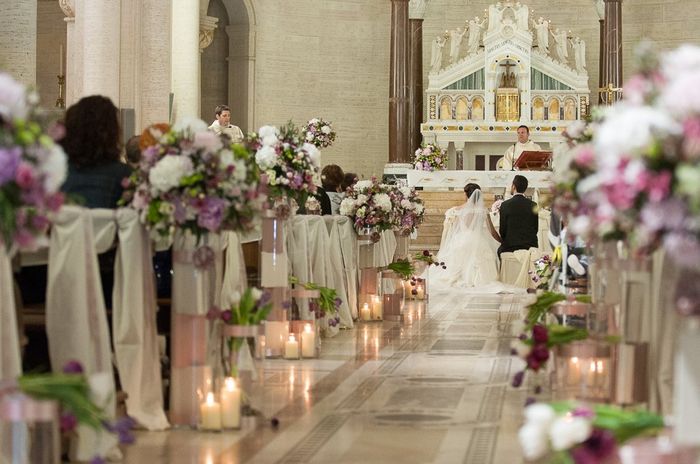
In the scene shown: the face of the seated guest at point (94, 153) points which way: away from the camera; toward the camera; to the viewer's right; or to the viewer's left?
away from the camera

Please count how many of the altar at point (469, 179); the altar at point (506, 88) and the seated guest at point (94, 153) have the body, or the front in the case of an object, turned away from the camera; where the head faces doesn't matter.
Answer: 1

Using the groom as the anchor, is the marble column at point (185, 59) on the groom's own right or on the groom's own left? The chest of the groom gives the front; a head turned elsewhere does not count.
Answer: on the groom's own left

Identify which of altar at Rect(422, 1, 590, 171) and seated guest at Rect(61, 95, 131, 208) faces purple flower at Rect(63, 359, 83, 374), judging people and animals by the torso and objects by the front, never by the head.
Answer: the altar

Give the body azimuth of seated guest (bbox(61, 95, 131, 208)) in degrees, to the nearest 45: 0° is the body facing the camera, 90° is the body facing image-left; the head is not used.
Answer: approximately 180°

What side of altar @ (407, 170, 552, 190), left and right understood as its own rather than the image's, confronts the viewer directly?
front

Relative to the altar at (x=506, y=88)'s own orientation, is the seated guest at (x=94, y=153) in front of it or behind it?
in front

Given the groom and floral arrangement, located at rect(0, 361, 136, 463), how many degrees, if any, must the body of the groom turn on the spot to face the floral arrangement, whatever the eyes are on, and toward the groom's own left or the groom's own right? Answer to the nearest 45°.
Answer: approximately 180°

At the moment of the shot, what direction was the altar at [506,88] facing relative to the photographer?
facing the viewer

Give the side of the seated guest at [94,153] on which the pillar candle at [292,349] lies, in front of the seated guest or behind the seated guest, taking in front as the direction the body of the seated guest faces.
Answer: in front

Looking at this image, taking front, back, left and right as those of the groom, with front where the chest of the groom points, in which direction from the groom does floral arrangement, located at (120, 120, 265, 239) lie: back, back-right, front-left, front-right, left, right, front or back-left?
back

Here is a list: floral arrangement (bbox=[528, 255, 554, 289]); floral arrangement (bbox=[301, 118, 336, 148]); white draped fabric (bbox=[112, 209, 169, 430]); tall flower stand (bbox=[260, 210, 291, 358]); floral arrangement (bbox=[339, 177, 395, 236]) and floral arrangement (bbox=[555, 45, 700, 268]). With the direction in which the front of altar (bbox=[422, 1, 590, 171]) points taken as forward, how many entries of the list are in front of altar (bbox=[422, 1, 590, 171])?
6

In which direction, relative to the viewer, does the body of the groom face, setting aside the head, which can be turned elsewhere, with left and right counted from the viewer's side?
facing away from the viewer

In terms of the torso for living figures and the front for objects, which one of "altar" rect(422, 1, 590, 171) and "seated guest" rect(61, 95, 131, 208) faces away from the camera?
the seated guest

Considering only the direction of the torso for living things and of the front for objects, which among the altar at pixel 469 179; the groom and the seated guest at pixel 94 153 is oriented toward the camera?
the altar

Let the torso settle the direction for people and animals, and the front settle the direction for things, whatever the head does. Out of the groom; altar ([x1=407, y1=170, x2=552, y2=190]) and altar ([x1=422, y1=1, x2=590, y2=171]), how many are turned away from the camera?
1

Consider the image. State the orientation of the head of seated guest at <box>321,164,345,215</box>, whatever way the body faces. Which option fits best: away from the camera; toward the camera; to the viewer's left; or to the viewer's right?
away from the camera
